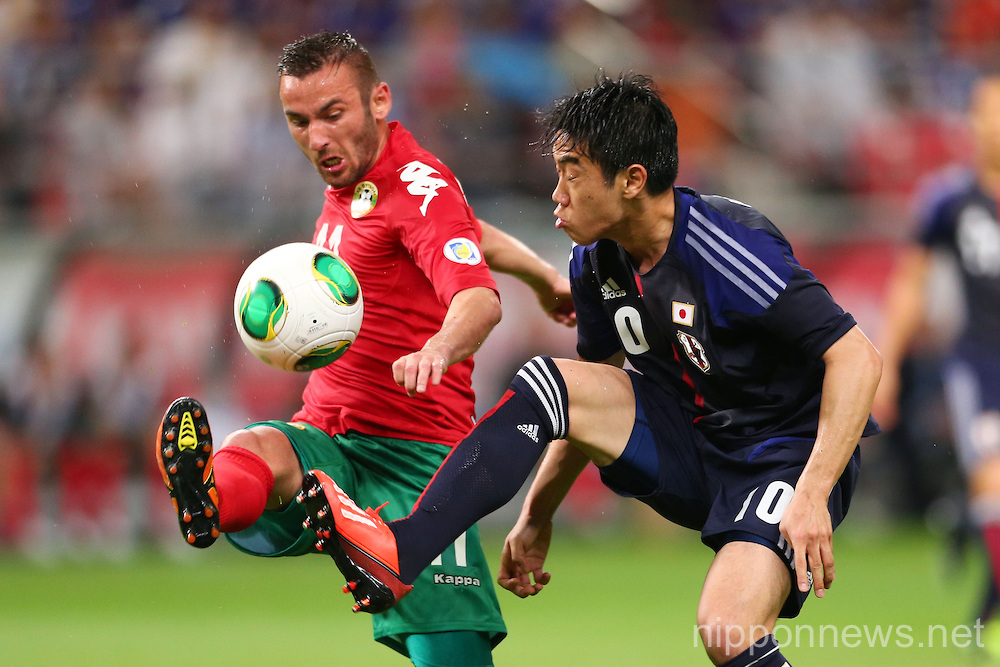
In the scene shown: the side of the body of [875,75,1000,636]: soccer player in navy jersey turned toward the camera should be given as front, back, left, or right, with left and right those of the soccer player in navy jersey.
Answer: front

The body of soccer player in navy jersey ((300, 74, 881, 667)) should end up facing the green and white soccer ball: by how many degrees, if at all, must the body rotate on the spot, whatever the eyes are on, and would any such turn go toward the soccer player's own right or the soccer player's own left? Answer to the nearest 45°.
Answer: approximately 45° to the soccer player's own right

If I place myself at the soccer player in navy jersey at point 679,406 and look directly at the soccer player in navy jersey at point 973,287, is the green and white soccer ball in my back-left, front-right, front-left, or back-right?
back-left

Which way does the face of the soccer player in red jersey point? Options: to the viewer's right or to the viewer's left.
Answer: to the viewer's left

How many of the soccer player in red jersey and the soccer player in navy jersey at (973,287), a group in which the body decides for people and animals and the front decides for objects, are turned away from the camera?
0

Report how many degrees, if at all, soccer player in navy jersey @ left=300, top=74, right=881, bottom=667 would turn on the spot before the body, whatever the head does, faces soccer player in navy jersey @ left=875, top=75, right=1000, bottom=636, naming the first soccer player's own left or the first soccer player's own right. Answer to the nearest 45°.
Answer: approximately 180°

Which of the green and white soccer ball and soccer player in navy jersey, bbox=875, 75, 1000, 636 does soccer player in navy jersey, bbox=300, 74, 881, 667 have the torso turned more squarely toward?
the green and white soccer ball

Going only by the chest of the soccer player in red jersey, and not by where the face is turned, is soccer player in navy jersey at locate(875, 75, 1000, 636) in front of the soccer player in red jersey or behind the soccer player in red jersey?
behind

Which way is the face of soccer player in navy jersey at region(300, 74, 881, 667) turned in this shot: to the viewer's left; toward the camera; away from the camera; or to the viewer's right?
to the viewer's left

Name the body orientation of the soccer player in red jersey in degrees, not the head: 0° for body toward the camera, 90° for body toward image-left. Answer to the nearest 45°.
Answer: approximately 45°

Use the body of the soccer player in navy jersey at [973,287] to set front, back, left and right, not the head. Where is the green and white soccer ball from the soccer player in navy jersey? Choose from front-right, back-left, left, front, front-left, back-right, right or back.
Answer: front-right
